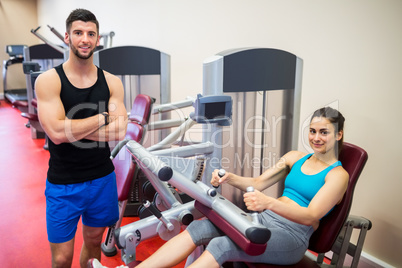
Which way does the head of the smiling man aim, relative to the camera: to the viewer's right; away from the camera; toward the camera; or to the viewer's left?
toward the camera

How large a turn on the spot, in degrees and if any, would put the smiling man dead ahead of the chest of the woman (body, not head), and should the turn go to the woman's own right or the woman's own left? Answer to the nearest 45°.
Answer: approximately 45° to the woman's own right

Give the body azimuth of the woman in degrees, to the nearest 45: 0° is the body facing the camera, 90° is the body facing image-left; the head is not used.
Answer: approximately 45°
